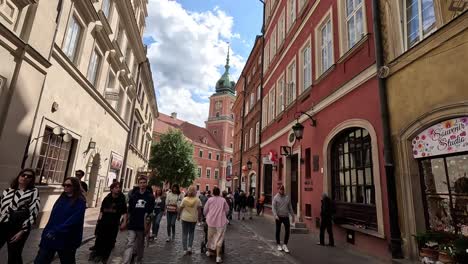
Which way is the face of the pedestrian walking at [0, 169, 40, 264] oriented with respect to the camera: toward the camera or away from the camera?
toward the camera

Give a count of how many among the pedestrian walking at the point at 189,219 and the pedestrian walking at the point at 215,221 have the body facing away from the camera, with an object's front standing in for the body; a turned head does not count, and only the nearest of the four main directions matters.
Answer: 2

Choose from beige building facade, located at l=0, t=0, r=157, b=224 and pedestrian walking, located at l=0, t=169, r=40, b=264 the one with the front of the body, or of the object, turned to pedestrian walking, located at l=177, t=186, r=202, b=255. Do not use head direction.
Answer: the beige building facade

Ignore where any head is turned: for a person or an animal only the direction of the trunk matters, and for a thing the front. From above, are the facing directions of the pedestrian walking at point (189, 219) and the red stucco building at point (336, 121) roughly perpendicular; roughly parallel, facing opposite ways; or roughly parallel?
roughly perpendicular

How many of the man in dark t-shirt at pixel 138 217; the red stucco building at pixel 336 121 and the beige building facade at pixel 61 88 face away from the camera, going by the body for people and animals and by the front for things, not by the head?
0

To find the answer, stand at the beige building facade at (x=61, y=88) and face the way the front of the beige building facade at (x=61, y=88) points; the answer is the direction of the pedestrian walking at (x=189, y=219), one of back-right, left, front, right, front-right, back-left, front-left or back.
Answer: front

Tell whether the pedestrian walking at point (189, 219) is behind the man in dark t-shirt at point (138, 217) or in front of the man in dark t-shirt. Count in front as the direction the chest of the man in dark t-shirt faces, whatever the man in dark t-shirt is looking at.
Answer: behind

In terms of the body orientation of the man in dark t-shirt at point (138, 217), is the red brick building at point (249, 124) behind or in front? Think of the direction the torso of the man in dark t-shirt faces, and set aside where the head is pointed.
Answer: behind

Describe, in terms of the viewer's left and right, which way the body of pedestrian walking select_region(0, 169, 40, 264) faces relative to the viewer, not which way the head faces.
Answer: facing the viewer

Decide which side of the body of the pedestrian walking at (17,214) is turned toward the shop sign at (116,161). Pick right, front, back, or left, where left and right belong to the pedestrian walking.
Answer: back

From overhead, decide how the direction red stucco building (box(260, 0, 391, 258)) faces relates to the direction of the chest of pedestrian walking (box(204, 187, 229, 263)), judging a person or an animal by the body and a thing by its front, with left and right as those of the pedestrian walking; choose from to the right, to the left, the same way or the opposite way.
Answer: to the left

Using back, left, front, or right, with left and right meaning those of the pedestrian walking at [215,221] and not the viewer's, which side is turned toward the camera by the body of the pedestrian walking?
back

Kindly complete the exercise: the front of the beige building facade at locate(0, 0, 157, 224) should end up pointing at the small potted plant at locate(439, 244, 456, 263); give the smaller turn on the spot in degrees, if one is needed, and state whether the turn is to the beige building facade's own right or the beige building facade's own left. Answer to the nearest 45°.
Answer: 0° — it already faces it

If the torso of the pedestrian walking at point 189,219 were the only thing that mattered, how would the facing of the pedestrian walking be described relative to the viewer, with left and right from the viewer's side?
facing away from the viewer

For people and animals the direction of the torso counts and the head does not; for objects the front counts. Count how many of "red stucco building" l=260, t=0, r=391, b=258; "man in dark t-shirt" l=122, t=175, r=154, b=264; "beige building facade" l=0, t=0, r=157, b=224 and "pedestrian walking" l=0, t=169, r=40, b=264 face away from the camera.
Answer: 0

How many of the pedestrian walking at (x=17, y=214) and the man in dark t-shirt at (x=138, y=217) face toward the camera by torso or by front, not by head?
2

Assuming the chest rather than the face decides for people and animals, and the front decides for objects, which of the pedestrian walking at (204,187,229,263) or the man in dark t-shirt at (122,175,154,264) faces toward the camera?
the man in dark t-shirt

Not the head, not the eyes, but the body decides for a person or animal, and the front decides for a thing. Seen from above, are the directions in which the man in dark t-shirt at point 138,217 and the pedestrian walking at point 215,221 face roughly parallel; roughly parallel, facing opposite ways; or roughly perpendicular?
roughly parallel, facing opposite ways

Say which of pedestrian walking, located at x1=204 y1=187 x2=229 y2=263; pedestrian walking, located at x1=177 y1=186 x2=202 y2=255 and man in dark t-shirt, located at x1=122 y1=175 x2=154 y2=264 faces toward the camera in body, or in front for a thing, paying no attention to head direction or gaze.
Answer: the man in dark t-shirt

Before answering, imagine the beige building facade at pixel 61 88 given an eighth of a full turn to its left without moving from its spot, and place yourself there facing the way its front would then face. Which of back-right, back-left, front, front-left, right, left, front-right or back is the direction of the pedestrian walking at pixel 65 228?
right

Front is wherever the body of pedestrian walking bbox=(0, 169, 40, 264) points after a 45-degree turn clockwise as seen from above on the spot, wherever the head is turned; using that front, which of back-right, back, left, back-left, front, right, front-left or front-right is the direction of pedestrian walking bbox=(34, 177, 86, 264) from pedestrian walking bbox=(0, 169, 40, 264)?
left
